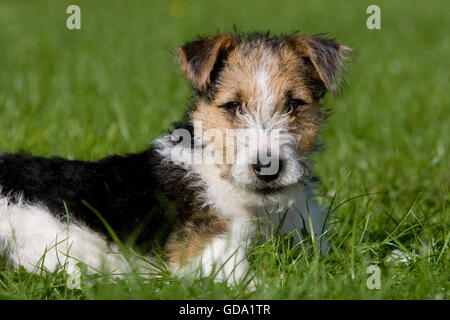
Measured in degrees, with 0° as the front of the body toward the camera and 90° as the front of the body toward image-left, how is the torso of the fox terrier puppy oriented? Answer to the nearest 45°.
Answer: approximately 315°
